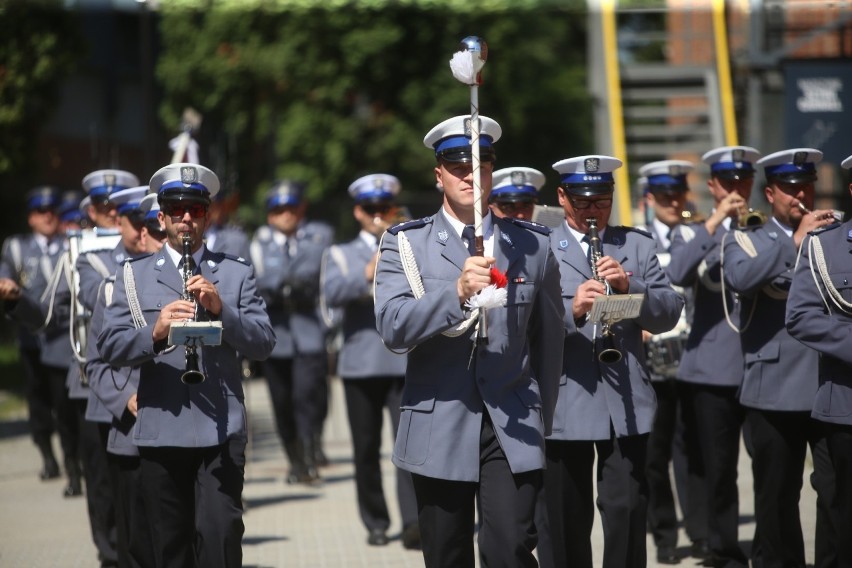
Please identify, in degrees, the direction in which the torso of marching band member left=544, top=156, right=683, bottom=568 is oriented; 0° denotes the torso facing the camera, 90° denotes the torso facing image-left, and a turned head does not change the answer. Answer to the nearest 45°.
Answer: approximately 0°

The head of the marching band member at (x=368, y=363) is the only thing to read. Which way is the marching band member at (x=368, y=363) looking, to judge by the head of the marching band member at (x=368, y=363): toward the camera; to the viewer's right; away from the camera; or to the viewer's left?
toward the camera

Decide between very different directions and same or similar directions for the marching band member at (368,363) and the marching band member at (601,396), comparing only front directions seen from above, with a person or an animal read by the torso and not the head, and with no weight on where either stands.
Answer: same or similar directions

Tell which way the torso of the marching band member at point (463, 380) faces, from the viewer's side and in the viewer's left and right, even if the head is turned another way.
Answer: facing the viewer

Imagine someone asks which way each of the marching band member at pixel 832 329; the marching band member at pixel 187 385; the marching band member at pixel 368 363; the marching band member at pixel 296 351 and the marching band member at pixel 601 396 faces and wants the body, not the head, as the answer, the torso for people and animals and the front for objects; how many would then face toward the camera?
5

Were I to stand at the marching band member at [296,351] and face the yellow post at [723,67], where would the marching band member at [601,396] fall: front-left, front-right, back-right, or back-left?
back-right

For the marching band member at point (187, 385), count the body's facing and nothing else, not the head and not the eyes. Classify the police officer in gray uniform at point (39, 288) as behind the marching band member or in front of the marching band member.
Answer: behind

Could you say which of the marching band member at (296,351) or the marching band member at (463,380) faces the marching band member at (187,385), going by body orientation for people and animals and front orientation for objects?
the marching band member at (296,351)

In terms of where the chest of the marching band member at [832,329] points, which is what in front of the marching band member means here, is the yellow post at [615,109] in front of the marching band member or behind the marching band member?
behind

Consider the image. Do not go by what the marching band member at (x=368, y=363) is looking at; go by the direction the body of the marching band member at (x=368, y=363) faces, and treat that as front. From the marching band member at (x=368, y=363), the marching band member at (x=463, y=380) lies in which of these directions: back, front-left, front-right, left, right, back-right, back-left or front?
front

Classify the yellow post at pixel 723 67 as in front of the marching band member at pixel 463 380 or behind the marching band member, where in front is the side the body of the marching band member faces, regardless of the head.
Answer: behind

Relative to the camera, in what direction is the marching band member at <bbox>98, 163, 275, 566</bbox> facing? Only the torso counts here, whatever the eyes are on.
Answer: toward the camera

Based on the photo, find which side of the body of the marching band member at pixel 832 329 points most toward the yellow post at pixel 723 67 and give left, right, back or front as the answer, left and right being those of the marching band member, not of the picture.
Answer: back

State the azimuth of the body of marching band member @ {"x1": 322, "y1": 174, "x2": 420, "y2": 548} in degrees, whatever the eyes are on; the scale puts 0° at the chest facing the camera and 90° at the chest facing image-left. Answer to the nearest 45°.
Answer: approximately 0°
